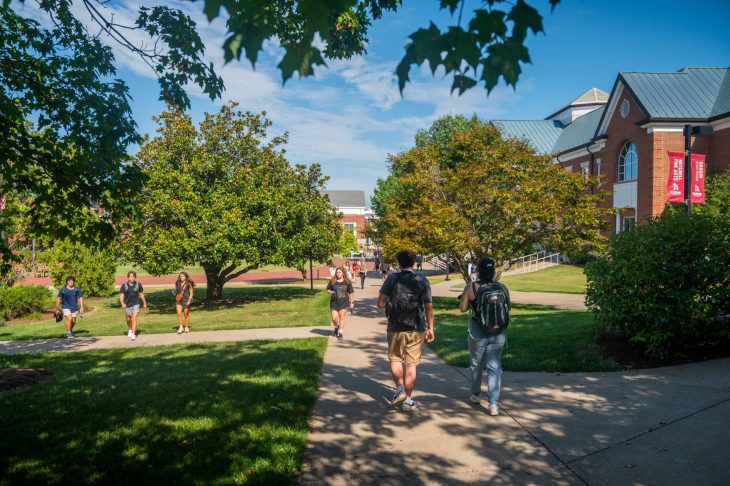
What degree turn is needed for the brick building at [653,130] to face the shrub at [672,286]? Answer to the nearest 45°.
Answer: approximately 45° to its left

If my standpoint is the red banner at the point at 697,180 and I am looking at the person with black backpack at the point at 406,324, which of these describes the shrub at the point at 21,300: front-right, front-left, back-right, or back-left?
front-right

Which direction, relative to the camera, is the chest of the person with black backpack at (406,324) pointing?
away from the camera

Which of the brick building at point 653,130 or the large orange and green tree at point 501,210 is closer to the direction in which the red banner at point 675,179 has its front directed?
the large orange and green tree

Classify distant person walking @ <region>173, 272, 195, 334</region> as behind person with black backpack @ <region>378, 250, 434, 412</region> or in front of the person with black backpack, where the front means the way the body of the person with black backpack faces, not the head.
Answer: in front

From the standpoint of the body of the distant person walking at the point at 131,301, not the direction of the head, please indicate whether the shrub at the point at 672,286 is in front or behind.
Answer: in front

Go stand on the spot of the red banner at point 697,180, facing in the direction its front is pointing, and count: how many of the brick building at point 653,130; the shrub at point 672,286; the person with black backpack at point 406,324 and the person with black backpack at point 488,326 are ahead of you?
3

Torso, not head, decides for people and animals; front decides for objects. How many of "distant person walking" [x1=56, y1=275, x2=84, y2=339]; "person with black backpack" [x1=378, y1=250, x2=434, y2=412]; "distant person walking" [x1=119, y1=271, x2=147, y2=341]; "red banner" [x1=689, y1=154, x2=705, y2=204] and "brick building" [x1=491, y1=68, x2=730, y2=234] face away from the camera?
1

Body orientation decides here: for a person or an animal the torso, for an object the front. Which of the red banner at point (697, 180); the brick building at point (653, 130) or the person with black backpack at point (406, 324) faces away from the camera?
the person with black backpack

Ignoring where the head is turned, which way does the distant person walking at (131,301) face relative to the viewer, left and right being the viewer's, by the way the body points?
facing the viewer

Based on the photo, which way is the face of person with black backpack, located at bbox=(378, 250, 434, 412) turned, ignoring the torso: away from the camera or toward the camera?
away from the camera

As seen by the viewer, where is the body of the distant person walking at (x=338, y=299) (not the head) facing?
toward the camera

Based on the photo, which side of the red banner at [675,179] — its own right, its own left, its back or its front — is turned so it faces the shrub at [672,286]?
front

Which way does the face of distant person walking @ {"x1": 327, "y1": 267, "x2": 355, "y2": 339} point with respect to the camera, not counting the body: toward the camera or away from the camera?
toward the camera

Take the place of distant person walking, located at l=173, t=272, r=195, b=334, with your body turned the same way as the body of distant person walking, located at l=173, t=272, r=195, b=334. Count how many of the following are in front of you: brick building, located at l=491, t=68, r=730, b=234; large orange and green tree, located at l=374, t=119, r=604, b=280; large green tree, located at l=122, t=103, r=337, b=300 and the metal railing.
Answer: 0

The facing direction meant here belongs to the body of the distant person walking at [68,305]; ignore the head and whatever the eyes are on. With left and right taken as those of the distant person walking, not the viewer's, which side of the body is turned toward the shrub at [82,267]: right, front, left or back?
back

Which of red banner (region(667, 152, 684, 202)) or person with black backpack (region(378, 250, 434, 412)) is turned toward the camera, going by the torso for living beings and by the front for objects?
the red banner

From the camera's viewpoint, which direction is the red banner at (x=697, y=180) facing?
toward the camera

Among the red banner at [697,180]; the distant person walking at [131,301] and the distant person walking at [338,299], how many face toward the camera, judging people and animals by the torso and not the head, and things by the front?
3

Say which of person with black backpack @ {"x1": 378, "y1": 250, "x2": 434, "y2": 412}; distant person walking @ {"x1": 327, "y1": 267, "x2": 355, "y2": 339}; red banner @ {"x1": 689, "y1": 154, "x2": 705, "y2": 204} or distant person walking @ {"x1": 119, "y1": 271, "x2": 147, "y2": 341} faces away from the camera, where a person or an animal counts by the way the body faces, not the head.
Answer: the person with black backpack
